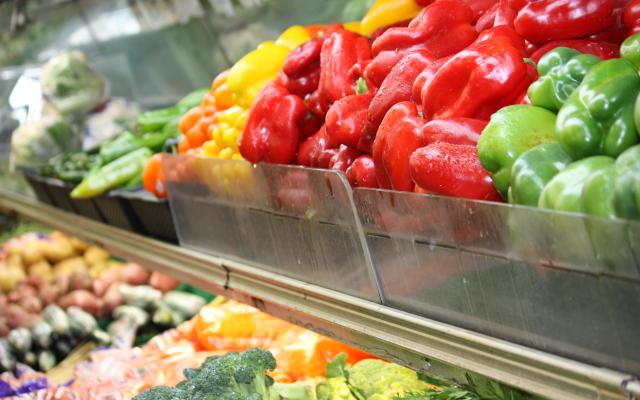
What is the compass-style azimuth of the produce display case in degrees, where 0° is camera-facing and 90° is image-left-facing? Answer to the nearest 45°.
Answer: approximately 45°
